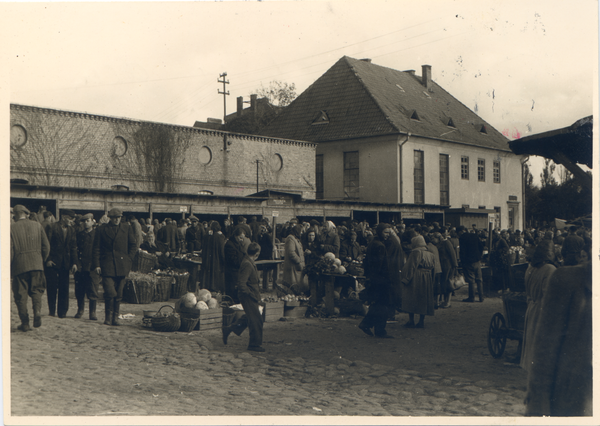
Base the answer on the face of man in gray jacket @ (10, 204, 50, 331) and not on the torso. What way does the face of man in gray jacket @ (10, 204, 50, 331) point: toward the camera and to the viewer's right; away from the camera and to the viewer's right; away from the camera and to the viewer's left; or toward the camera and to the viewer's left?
away from the camera and to the viewer's right

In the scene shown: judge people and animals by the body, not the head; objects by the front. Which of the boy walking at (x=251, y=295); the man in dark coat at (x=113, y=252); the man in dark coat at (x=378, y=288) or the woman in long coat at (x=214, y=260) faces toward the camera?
the man in dark coat at (x=113, y=252)

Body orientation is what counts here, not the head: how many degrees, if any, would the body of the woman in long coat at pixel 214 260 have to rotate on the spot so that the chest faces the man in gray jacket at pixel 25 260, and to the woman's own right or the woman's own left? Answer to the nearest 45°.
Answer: approximately 135° to the woman's own left

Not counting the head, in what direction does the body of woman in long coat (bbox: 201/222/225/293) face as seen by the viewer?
away from the camera

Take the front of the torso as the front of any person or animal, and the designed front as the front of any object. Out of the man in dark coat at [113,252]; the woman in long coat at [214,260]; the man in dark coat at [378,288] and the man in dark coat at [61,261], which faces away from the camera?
the woman in long coat
